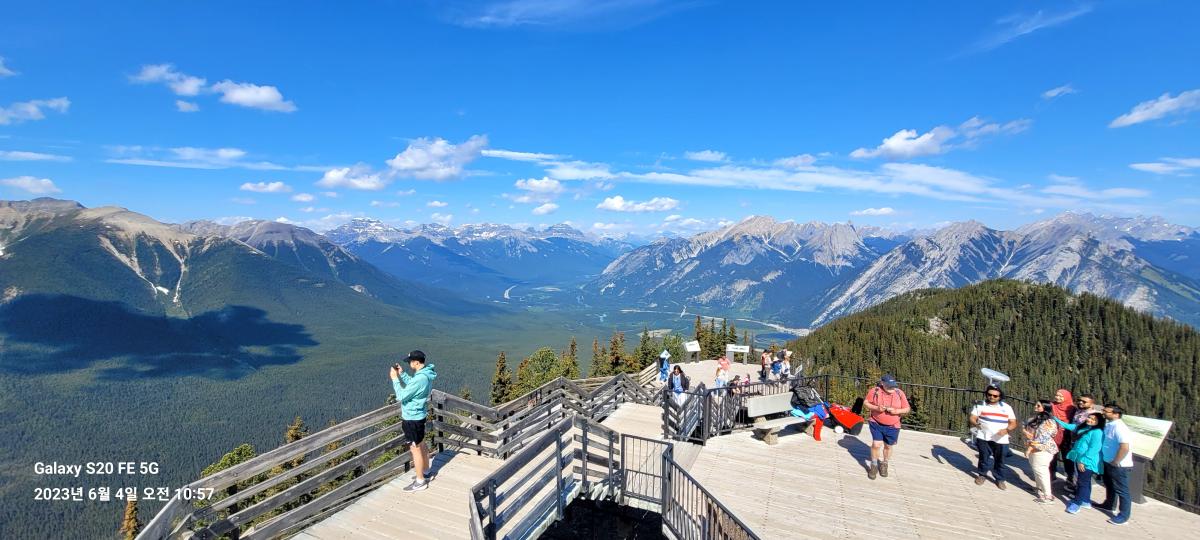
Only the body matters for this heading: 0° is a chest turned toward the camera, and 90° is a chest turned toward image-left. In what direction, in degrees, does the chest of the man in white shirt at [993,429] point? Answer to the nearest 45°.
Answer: approximately 0°

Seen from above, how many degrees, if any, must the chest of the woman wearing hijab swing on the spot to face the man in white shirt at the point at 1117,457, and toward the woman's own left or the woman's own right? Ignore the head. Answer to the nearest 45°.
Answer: approximately 90° to the woman's own left

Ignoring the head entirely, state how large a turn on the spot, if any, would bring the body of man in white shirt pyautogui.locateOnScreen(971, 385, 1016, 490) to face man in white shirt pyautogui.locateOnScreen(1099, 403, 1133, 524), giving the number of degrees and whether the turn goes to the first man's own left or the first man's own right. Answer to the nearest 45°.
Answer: approximately 90° to the first man's own left

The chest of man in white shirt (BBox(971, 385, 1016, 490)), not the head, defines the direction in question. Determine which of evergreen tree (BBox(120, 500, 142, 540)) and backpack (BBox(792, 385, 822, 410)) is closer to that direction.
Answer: the evergreen tree

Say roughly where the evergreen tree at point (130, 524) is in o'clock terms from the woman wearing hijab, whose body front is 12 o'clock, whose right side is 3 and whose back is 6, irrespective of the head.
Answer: The evergreen tree is roughly at 1 o'clock from the woman wearing hijab.

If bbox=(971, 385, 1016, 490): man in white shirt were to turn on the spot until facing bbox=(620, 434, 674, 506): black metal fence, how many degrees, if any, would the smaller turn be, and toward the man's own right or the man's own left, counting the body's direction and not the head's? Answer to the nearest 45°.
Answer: approximately 45° to the man's own right

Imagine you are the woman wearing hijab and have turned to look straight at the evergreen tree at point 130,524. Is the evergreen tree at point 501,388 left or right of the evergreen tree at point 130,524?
right

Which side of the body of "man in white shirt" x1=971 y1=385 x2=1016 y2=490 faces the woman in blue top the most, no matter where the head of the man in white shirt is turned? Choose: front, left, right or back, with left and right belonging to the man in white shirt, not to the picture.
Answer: left

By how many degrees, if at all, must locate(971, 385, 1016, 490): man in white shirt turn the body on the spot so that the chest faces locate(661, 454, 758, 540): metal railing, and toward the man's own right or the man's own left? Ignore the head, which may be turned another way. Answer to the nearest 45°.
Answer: approximately 45° to the man's own right

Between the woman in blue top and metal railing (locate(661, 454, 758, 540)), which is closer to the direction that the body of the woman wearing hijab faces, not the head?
the metal railing

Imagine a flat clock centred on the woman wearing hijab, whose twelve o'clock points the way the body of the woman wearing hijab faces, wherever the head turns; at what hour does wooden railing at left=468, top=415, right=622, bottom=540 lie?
The wooden railing is roughly at 12 o'clock from the woman wearing hijab.

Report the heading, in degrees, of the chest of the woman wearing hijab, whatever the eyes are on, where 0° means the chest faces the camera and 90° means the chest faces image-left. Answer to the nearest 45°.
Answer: approximately 45°
